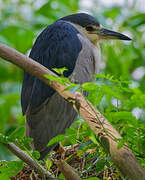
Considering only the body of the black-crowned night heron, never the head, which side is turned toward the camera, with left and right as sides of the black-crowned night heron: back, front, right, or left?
right

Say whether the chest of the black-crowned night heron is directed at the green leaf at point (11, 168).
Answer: no

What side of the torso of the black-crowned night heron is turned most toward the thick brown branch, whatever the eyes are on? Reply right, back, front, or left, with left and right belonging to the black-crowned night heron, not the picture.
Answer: right

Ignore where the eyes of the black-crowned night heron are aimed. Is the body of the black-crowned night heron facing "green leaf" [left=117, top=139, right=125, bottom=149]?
no
